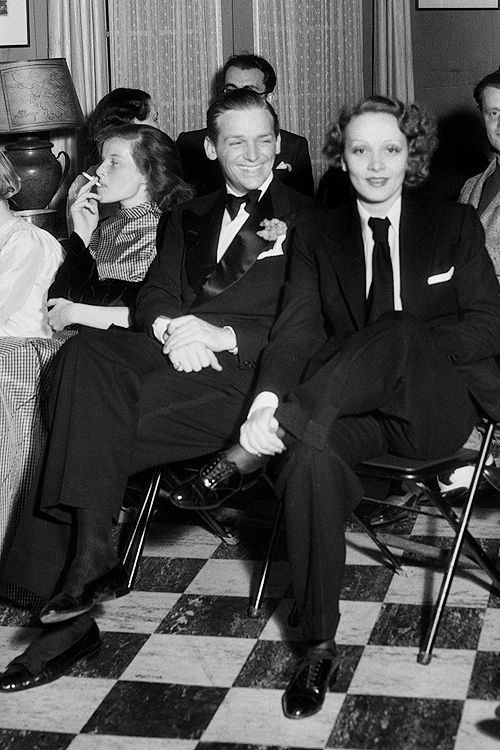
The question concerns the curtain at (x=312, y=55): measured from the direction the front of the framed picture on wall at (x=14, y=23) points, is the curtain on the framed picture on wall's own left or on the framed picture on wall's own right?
on the framed picture on wall's own left

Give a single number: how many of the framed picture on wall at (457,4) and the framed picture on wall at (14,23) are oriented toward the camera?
2

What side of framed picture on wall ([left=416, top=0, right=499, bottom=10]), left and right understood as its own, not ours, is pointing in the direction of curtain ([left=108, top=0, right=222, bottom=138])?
right

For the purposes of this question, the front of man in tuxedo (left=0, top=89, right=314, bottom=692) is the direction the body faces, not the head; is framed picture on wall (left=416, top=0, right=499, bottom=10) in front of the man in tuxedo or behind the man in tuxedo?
behind

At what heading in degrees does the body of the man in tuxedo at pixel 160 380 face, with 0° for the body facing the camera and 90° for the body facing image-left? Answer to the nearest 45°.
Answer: approximately 45°
